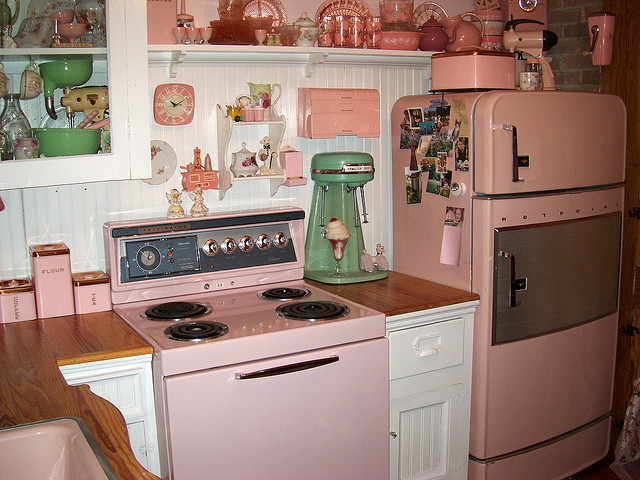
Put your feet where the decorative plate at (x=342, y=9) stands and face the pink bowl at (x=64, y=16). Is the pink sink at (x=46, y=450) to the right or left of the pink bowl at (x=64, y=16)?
left

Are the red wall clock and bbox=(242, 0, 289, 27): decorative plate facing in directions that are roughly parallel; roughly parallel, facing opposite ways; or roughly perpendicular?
roughly parallel

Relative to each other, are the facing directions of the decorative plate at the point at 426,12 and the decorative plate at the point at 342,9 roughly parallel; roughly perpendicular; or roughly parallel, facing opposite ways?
roughly parallel

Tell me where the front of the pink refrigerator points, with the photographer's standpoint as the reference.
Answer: facing the viewer and to the right of the viewer

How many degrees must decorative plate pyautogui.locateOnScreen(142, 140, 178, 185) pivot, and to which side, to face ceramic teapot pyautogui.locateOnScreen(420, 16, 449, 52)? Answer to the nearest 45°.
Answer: approximately 90° to its left

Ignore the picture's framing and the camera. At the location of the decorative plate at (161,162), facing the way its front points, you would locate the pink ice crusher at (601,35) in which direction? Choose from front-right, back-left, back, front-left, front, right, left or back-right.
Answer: left

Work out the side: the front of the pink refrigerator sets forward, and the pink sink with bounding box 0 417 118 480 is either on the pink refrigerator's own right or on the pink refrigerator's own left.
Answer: on the pink refrigerator's own right

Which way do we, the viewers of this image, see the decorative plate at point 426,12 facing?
facing the viewer

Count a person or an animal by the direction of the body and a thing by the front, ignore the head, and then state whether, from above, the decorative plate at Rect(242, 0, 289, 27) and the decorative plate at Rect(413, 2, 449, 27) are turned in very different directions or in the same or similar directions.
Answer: same or similar directions

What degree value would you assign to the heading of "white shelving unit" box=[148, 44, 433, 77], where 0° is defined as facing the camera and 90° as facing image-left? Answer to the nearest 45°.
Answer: approximately 0°

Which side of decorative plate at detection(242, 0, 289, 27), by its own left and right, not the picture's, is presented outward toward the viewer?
front

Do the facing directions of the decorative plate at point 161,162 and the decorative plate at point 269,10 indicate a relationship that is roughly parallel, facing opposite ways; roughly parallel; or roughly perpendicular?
roughly parallel

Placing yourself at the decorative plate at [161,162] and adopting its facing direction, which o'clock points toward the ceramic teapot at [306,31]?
The ceramic teapot is roughly at 9 o'clock from the decorative plate.

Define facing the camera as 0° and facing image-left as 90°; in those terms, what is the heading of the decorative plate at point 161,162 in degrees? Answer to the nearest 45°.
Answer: approximately 0°
